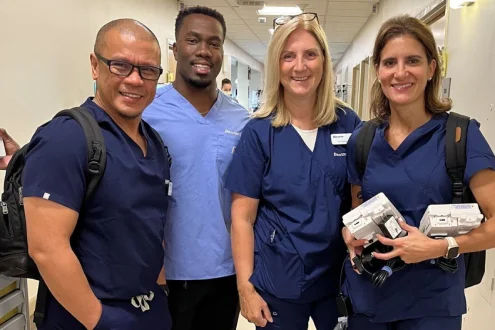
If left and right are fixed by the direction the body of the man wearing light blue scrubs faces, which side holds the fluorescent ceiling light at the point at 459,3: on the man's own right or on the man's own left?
on the man's own left

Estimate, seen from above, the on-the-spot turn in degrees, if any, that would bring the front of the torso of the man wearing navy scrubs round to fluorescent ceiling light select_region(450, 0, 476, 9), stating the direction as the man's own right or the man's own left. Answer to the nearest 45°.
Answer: approximately 90° to the man's own left

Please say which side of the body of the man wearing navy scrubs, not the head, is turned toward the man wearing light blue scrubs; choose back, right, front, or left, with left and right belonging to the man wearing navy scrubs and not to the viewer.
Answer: left

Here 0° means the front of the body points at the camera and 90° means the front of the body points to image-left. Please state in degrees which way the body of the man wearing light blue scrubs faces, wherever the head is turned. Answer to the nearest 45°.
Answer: approximately 0°

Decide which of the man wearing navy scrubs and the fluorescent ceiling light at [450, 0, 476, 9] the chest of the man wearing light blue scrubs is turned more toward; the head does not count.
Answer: the man wearing navy scrubs

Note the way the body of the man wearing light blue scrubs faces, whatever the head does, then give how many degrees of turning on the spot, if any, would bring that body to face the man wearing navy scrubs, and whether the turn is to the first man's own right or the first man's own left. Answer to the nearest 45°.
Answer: approximately 45° to the first man's own right

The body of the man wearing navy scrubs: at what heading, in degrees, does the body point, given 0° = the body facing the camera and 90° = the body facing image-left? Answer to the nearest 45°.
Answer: approximately 315°
